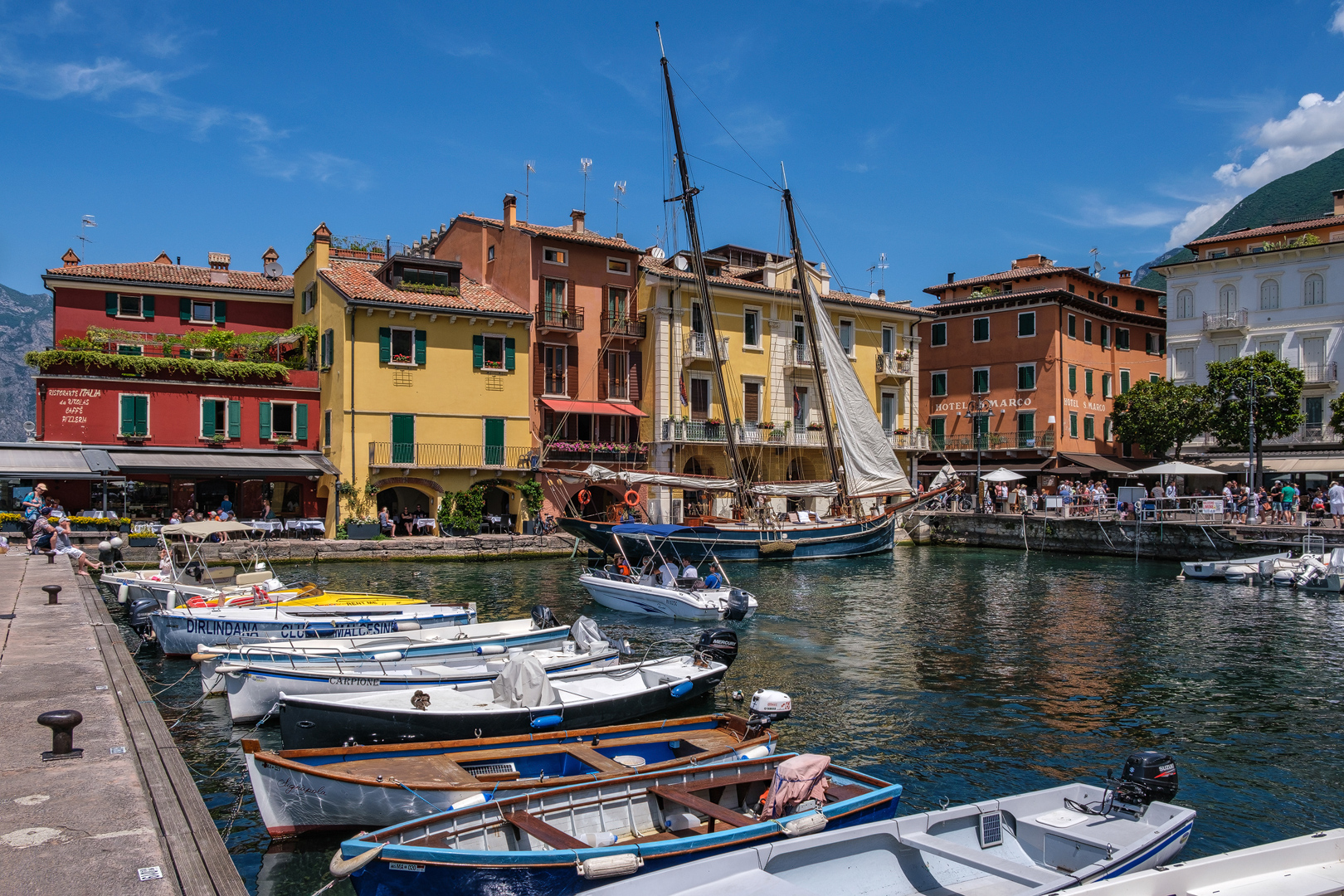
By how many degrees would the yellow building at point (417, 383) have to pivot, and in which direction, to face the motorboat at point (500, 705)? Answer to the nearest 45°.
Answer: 0° — it already faces it

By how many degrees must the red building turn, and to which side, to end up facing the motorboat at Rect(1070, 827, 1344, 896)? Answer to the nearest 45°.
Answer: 0° — it already faces it

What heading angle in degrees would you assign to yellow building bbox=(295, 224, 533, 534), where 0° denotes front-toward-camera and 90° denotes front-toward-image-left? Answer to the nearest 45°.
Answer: approximately 0°

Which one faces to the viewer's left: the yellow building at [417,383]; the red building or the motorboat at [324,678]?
the motorboat

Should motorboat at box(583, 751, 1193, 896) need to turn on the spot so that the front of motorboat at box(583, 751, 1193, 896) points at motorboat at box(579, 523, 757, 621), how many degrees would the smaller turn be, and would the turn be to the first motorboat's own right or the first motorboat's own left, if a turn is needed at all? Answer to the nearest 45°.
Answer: approximately 135° to the first motorboat's own right

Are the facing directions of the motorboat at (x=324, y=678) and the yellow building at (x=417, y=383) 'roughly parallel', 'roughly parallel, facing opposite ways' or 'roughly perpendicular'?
roughly perpendicular

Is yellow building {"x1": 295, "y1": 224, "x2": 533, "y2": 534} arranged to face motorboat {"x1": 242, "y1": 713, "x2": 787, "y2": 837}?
yes

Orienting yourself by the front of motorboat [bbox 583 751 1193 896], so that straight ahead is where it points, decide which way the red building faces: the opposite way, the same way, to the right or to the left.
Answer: to the left

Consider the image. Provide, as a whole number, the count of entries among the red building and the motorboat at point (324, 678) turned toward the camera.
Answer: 1

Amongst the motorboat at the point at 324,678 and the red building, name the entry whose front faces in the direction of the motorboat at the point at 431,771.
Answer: the red building

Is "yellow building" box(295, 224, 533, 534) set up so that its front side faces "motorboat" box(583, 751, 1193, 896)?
yes

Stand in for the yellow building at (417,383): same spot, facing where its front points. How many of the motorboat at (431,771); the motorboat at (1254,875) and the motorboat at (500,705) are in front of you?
3

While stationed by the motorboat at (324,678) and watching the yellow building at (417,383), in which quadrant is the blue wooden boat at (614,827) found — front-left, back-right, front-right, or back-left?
back-right

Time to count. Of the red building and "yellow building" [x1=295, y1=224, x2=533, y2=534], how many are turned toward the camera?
2

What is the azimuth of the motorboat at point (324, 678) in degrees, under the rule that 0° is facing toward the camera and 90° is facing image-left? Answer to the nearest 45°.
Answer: approximately 90°
